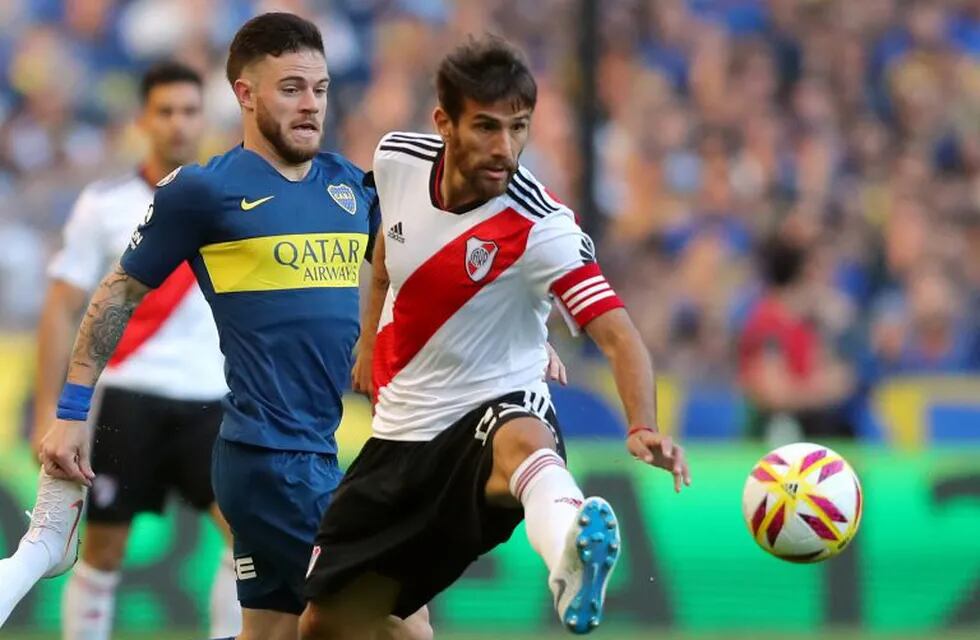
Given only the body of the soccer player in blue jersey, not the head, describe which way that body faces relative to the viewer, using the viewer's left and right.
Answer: facing the viewer and to the right of the viewer

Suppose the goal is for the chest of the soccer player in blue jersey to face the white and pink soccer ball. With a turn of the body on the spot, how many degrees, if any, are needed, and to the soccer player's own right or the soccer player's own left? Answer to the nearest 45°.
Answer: approximately 45° to the soccer player's own left

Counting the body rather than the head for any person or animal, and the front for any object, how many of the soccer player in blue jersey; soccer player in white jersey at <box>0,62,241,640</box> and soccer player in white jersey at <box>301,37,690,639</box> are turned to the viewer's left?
0

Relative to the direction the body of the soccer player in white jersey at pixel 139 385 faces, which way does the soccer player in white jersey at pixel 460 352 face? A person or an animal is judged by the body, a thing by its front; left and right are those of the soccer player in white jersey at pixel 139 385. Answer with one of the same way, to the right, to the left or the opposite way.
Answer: the same way

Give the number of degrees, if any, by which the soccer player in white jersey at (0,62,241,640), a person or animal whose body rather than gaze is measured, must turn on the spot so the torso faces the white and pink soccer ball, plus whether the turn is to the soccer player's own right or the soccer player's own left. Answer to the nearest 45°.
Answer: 0° — they already face it

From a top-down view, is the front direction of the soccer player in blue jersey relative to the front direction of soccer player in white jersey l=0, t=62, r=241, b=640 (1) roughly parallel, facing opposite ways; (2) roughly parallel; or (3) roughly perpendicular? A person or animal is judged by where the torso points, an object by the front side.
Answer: roughly parallel

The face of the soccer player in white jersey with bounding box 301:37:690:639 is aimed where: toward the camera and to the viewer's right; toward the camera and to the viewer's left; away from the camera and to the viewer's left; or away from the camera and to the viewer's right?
toward the camera and to the viewer's right

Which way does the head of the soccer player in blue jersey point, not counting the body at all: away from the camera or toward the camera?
toward the camera

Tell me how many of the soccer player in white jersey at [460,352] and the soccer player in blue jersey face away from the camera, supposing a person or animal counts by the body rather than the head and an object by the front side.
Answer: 0
